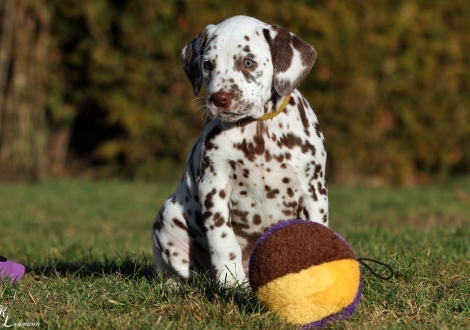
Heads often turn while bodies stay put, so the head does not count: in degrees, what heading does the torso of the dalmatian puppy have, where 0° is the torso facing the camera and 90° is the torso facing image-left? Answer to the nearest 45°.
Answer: approximately 315°

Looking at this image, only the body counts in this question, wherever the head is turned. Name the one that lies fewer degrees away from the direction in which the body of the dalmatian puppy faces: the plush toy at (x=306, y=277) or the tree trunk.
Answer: the plush toy

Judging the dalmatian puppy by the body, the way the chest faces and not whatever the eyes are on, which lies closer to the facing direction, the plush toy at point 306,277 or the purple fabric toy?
the plush toy

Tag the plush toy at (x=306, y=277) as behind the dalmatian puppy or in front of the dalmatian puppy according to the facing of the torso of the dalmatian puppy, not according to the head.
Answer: in front

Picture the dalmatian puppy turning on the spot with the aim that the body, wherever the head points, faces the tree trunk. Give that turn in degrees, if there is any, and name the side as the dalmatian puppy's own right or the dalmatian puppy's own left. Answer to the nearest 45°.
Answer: approximately 180°

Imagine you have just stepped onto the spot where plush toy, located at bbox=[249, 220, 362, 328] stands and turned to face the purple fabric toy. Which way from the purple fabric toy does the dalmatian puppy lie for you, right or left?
right

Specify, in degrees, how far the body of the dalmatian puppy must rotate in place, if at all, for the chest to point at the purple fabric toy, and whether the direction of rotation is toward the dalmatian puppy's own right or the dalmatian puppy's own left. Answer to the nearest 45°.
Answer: approximately 135° to the dalmatian puppy's own right
